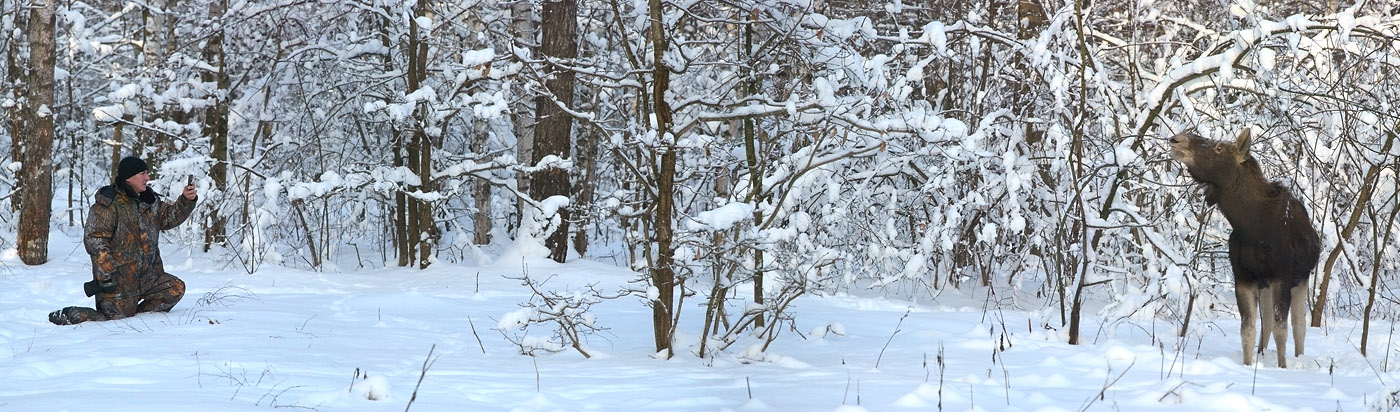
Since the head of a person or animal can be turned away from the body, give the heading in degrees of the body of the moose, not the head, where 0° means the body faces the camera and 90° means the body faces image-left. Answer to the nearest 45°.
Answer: approximately 45°
